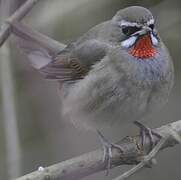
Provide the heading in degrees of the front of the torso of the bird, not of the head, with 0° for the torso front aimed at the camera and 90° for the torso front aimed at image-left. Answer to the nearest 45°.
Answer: approximately 315°
